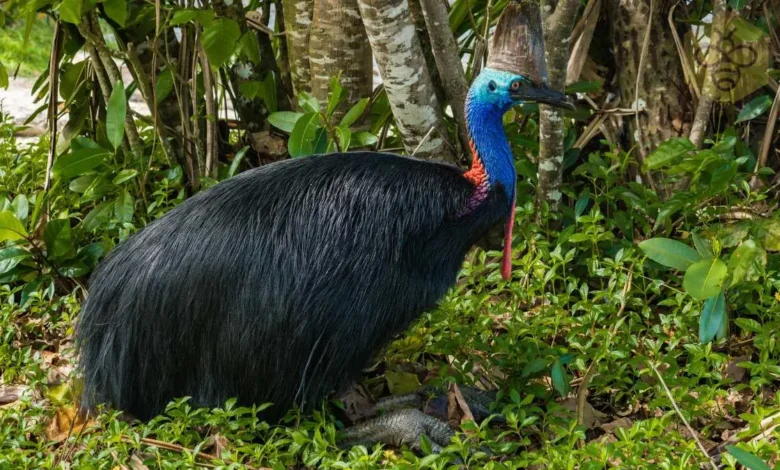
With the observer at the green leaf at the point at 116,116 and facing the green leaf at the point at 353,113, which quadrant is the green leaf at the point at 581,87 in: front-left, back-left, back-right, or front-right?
front-left

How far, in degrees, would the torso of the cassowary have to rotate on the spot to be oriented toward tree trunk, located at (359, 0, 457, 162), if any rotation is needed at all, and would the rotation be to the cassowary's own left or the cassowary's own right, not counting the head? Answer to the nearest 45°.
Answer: approximately 45° to the cassowary's own left

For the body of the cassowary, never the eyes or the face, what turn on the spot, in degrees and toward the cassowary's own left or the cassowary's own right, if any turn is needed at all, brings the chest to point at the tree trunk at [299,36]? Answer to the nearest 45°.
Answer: approximately 90° to the cassowary's own left

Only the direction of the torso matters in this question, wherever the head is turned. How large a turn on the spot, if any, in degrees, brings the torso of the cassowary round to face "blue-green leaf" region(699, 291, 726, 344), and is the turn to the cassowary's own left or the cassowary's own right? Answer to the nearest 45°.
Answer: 0° — it already faces it

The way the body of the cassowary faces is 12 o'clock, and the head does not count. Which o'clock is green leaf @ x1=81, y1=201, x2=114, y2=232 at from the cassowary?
The green leaf is roughly at 8 o'clock from the cassowary.

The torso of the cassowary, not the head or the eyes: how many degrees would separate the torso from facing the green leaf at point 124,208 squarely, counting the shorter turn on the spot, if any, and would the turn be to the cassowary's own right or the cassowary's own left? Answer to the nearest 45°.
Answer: approximately 135° to the cassowary's own left

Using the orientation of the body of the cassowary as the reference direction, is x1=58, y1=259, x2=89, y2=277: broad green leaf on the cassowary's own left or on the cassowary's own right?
on the cassowary's own left

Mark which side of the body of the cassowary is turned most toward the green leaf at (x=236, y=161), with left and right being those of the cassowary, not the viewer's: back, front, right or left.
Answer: left

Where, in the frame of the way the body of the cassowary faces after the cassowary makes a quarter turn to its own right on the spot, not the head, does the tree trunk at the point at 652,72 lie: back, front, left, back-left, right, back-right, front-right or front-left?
back-left

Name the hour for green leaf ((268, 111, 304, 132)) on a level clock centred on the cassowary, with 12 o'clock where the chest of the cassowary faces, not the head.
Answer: The green leaf is roughly at 9 o'clock from the cassowary.

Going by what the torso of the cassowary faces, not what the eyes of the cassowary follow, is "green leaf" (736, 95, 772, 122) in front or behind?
in front

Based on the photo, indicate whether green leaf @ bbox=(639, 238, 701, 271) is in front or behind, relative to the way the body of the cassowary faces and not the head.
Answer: in front

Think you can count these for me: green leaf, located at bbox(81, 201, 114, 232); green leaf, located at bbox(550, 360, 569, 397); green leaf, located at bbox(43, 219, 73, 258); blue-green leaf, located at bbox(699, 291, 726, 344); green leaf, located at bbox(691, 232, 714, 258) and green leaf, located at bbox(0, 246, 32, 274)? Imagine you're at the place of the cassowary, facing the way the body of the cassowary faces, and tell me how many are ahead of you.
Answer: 3

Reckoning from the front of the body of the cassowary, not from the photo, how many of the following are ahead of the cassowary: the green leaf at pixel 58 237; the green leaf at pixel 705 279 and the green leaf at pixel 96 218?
1

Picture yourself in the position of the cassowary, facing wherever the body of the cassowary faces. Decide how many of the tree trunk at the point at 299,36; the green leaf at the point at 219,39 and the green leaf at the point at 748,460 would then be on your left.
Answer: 2

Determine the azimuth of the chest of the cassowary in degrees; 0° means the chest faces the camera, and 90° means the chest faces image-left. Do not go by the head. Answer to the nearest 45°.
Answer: approximately 270°
